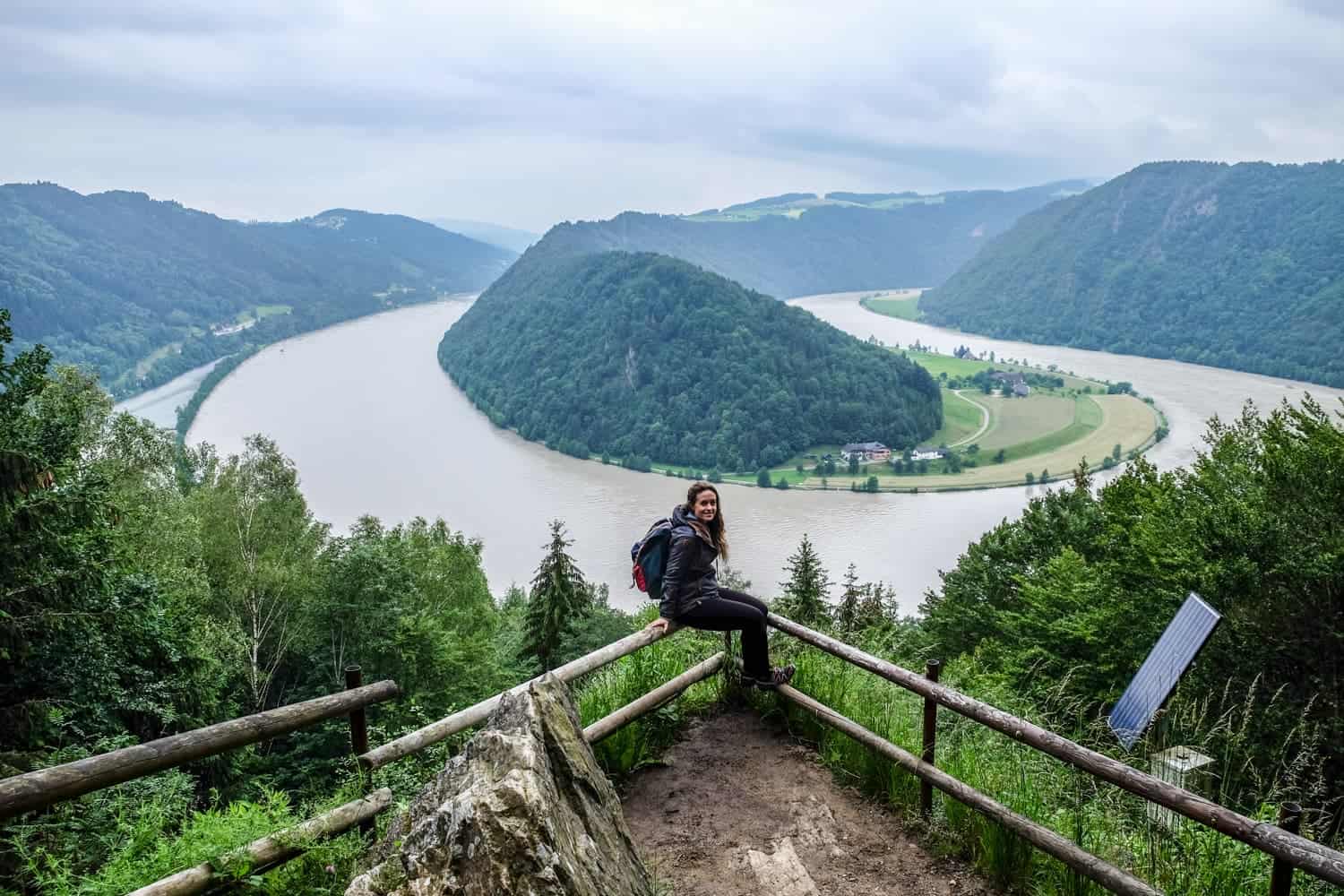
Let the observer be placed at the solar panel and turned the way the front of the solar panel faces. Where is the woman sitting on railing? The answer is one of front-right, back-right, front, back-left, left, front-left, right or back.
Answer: front

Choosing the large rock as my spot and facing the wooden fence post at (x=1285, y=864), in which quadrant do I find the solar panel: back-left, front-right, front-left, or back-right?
front-left

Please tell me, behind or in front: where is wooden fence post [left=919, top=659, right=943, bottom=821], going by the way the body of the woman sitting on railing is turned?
in front

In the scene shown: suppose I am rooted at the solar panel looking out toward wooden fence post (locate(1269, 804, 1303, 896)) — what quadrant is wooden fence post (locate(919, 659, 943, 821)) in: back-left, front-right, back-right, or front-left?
front-right

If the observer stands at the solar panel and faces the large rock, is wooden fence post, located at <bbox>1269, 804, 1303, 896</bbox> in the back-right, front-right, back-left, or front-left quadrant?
front-left

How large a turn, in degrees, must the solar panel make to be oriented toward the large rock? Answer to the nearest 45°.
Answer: approximately 45° to its left

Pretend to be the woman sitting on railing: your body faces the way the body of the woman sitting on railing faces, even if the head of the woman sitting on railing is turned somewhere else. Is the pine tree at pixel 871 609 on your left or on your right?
on your left

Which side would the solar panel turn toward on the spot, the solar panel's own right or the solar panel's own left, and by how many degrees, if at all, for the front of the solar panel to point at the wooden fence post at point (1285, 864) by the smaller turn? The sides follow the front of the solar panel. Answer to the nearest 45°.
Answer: approximately 45° to the solar panel's own left

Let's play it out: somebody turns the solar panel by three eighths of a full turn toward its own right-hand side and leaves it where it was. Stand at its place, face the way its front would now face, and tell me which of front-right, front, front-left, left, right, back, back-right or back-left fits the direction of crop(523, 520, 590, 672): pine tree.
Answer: front-left

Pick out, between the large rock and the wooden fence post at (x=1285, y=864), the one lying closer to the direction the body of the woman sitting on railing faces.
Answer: the wooden fence post

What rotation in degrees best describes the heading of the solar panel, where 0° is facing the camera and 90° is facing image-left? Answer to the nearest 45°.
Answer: approximately 45°

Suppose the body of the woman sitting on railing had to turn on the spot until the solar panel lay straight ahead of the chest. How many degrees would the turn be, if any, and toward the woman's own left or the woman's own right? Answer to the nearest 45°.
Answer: approximately 45° to the woman's own left
